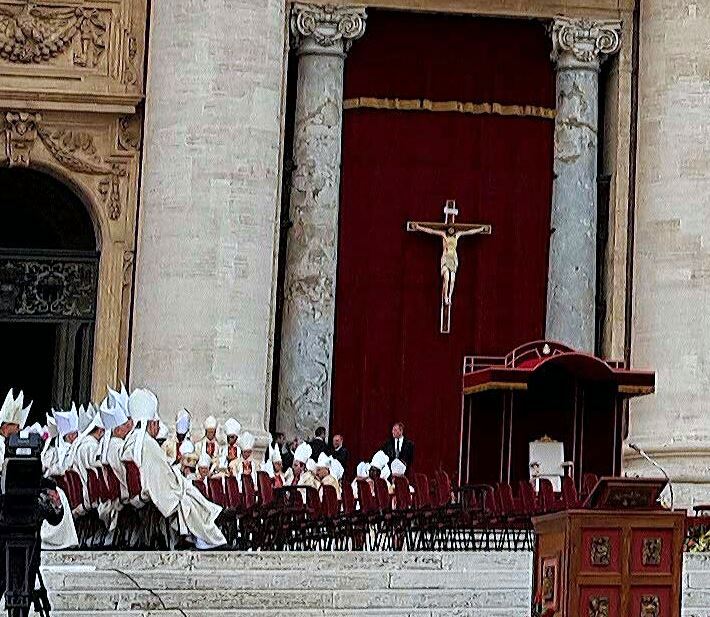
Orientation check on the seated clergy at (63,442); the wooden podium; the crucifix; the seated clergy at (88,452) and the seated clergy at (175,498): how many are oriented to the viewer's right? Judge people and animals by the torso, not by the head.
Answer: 3

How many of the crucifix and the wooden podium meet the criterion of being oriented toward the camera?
2

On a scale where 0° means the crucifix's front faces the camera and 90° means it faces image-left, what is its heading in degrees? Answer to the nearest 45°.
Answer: approximately 0°

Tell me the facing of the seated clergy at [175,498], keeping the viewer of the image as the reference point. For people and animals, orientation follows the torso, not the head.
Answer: facing to the right of the viewer

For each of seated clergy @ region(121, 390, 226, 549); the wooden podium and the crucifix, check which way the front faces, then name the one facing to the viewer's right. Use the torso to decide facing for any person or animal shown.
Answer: the seated clergy

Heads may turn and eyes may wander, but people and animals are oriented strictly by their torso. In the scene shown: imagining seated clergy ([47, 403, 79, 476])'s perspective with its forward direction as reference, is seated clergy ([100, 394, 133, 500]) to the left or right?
on its right

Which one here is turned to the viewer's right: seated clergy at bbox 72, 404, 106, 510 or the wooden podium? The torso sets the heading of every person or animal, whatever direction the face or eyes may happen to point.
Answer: the seated clergy

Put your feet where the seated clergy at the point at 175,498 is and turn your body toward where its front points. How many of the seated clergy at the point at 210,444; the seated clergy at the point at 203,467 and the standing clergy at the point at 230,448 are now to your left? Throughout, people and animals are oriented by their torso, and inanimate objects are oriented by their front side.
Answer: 3

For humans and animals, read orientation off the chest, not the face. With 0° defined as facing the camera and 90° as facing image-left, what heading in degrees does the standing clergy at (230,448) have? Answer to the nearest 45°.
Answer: approximately 315°

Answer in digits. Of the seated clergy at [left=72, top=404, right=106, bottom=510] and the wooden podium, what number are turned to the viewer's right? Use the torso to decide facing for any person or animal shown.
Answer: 1

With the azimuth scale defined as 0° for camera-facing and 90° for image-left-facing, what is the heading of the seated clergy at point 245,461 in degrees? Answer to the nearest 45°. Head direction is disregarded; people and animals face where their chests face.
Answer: approximately 315°

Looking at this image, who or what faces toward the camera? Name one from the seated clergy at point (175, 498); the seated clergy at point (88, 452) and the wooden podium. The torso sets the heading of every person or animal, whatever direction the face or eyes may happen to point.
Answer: the wooden podium

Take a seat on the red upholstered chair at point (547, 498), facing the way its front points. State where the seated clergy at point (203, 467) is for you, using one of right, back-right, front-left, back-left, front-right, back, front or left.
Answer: back-left
